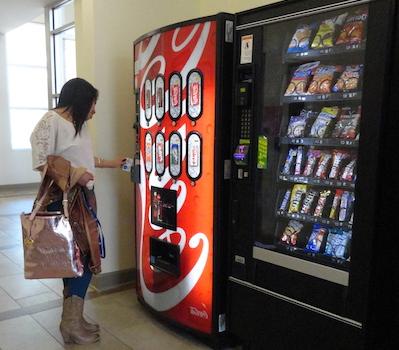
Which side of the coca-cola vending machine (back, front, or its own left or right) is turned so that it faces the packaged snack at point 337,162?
left

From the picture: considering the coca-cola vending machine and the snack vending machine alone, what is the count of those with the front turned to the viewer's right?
0

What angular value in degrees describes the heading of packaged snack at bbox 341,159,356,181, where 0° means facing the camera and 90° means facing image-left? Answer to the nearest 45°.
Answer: approximately 45°

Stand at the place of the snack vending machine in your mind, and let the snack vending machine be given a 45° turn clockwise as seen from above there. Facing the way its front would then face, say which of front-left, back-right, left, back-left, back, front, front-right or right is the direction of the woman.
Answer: front

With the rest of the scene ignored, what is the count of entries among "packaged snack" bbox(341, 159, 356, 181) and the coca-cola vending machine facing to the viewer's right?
0

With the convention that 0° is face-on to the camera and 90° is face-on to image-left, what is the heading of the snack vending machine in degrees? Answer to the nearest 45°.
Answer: approximately 45°

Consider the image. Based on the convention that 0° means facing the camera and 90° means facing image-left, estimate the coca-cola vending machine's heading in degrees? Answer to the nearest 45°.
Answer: approximately 45°

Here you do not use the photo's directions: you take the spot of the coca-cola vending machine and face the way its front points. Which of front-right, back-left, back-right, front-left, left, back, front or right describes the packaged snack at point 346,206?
left

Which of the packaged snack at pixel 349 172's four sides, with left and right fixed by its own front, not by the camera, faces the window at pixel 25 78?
right

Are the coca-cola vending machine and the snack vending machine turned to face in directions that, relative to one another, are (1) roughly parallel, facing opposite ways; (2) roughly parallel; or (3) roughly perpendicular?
roughly parallel

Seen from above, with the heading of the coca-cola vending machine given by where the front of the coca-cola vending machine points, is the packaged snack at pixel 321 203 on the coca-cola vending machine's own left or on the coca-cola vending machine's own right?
on the coca-cola vending machine's own left

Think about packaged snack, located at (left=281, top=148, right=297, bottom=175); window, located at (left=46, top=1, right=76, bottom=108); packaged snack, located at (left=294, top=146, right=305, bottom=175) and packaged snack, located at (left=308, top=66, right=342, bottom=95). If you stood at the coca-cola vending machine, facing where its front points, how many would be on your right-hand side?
1

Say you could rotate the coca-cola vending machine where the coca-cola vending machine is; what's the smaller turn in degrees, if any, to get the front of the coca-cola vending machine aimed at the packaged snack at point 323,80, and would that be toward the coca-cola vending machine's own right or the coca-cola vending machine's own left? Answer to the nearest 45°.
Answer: approximately 90° to the coca-cola vending machine's own left

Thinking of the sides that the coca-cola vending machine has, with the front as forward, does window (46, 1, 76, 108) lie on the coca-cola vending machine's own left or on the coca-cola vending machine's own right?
on the coca-cola vending machine's own right
